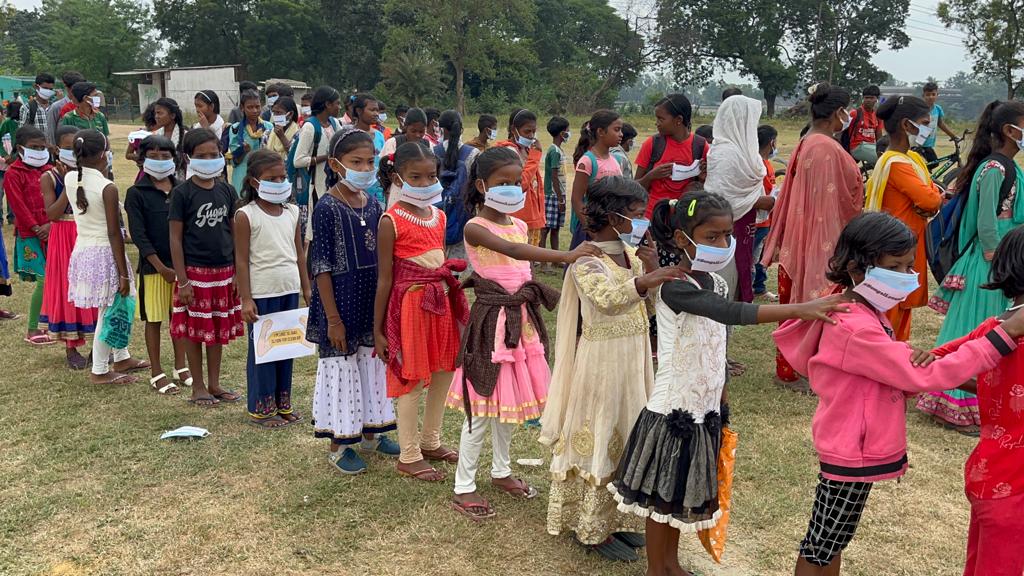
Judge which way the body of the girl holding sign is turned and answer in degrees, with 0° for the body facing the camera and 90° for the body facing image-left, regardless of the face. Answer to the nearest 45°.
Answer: approximately 315°

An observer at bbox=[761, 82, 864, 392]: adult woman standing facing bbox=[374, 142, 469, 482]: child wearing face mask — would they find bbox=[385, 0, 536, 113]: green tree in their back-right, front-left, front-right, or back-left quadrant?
back-right

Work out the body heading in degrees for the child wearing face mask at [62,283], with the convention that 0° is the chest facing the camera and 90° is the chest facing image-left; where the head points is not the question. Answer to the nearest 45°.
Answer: approximately 315°

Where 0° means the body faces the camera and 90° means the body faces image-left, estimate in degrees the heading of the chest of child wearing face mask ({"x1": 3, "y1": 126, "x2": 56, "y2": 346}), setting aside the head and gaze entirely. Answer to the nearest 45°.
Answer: approximately 315°
